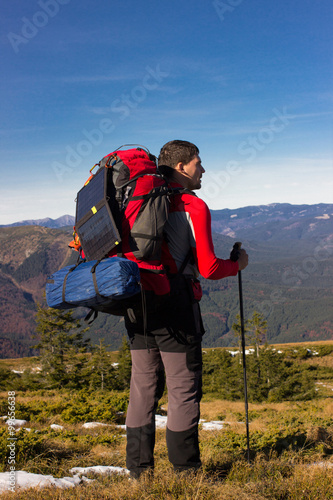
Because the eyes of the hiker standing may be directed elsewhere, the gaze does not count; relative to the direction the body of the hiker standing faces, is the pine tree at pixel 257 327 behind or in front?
in front

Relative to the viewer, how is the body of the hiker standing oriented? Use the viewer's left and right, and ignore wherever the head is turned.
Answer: facing away from the viewer and to the right of the viewer

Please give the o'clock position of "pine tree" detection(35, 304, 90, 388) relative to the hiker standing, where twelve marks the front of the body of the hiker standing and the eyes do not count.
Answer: The pine tree is roughly at 10 o'clock from the hiker standing.
